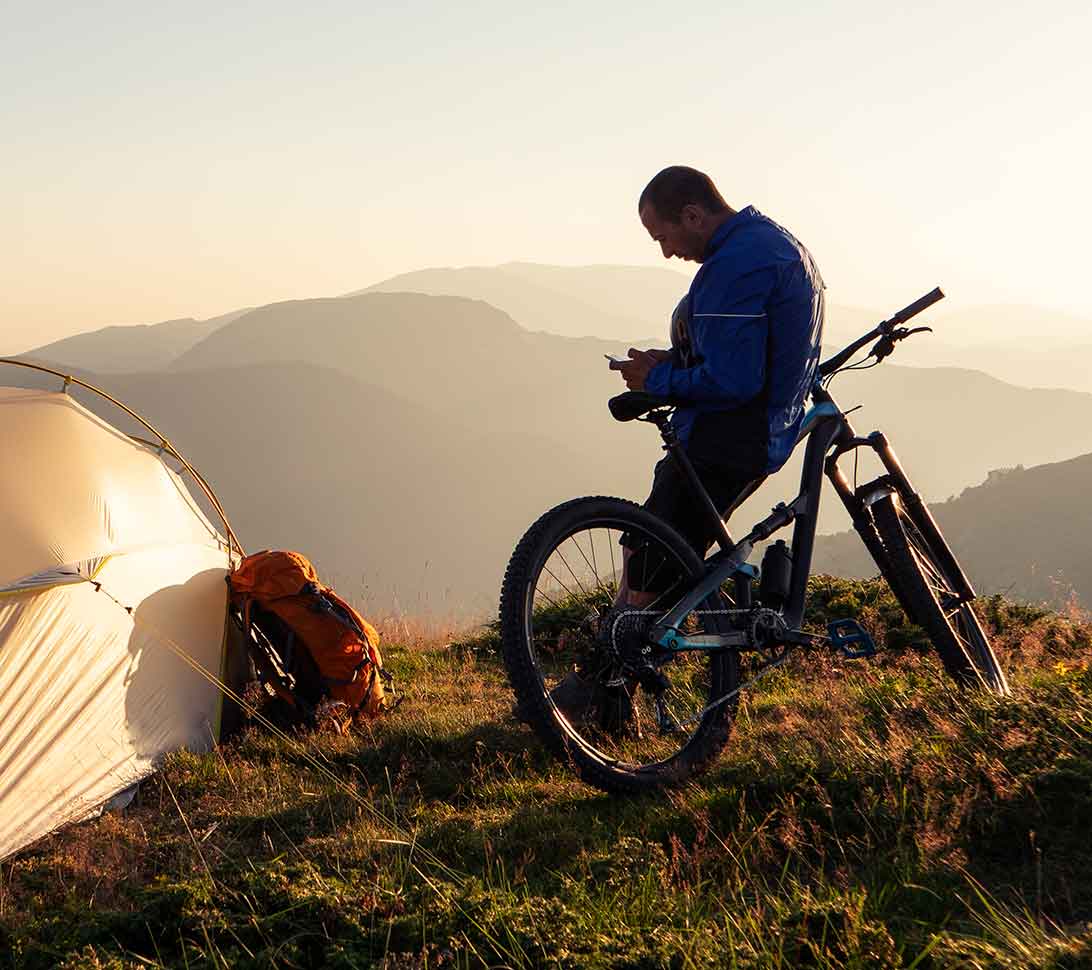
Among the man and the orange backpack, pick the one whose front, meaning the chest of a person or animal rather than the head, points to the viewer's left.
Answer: the man

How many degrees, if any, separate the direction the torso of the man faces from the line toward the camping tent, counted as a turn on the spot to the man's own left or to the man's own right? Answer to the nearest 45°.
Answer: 0° — they already face it

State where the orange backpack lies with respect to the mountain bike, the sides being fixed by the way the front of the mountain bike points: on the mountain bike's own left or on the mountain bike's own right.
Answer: on the mountain bike's own left

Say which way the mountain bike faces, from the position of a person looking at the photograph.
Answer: facing away from the viewer and to the right of the viewer

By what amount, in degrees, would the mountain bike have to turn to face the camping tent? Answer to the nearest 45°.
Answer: approximately 135° to its left

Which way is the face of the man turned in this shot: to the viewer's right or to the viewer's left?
to the viewer's left

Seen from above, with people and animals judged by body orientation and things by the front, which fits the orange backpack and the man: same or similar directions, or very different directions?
very different directions

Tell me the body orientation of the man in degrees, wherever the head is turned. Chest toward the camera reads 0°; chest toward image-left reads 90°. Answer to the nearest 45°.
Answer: approximately 90°

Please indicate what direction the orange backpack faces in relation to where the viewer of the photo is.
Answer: facing to the right of the viewer
